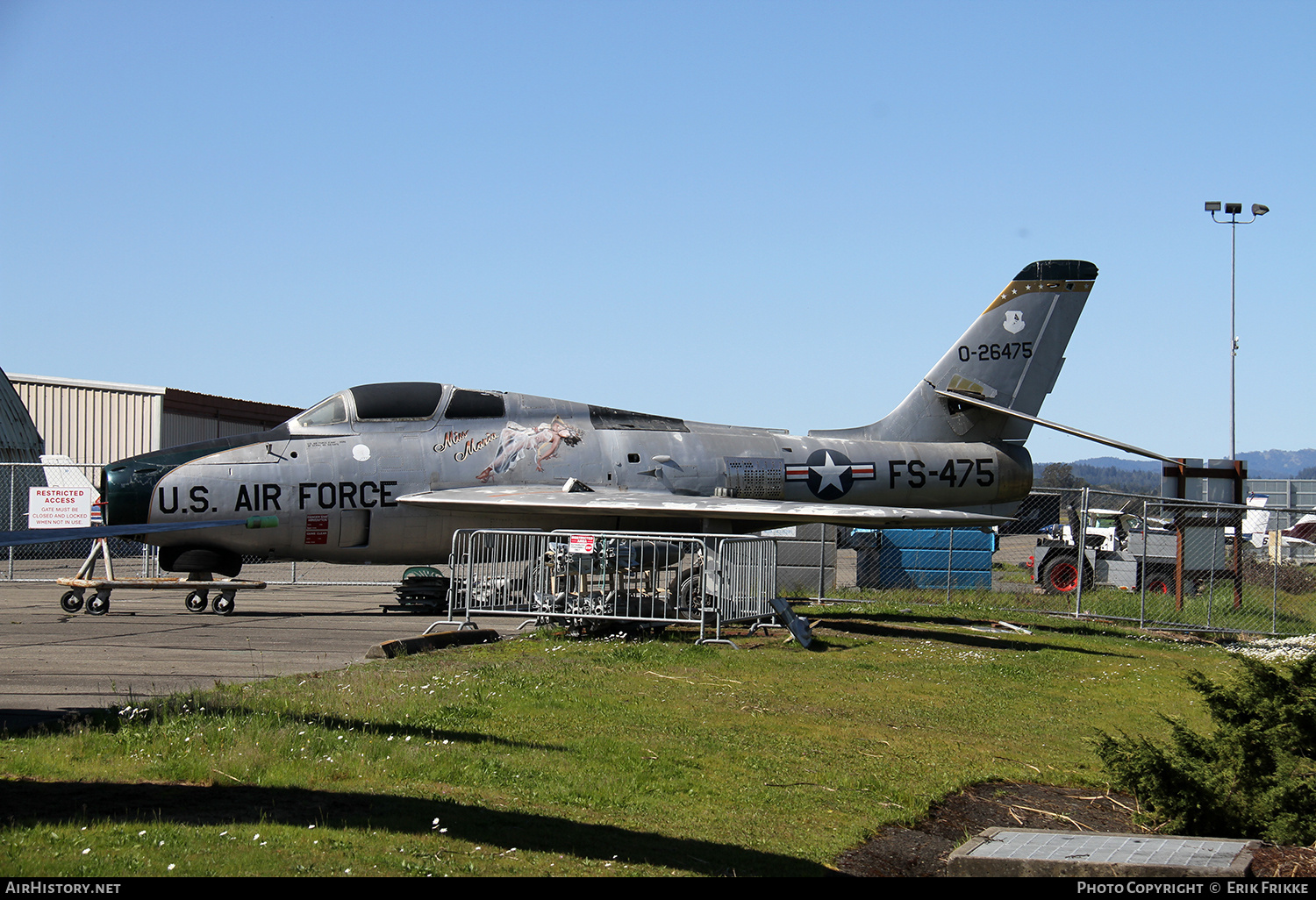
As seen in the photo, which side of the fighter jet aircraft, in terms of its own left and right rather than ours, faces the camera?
left

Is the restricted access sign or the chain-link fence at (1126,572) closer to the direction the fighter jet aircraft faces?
the restricted access sign

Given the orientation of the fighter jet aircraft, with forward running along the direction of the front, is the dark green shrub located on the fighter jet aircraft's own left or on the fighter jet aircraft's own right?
on the fighter jet aircraft's own left

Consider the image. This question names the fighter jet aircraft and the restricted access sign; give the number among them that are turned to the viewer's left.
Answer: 1

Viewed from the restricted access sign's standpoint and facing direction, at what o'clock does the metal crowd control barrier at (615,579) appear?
The metal crowd control barrier is roughly at 11 o'clock from the restricted access sign.

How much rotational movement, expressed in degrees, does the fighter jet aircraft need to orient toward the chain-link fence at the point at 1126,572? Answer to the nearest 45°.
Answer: approximately 135° to its right

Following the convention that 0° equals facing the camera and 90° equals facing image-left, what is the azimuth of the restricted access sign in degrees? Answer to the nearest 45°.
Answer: approximately 0°

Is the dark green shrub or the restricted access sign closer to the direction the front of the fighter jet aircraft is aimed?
the restricted access sign

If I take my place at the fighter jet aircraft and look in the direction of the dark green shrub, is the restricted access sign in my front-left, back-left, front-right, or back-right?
back-right

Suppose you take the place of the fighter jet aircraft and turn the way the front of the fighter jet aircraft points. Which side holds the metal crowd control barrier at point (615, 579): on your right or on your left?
on your left

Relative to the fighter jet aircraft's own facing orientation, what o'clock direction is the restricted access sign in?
The restricted access sign is roughly at 1 o'clock from the fighter jet aircraft.
